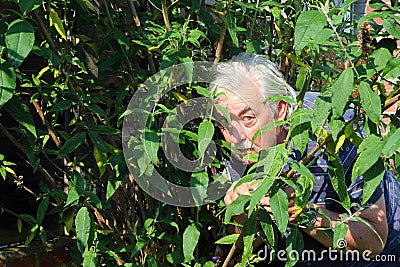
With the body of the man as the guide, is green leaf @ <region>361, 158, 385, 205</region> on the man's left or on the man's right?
on the man's left

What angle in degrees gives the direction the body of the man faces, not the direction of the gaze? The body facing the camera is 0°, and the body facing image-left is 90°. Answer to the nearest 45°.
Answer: approximately 45°

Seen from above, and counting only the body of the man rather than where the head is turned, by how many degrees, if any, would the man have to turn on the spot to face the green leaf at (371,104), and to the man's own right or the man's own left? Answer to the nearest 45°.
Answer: approximately 90° to the man's own left
